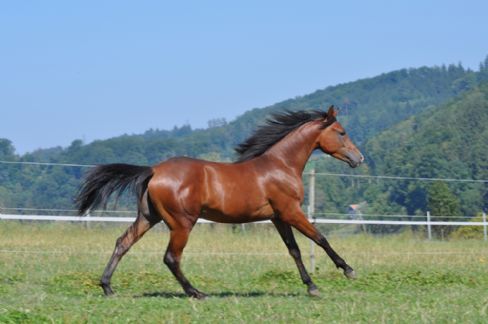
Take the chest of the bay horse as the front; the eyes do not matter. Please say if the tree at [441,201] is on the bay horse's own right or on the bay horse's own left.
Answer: on the bay horse's own left

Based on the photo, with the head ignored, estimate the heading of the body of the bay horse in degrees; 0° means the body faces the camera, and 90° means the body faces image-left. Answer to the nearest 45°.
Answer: approximately 270°
